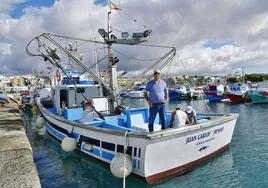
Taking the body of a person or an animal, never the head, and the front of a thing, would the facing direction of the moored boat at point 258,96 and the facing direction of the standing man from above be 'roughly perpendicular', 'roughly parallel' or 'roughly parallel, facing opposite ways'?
roughly perpendicular

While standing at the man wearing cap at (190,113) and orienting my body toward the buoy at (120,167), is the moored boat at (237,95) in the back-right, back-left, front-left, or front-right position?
back-right

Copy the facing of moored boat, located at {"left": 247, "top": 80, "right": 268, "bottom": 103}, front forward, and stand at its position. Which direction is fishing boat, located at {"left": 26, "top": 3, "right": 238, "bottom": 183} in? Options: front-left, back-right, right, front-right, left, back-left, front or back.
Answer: front-left

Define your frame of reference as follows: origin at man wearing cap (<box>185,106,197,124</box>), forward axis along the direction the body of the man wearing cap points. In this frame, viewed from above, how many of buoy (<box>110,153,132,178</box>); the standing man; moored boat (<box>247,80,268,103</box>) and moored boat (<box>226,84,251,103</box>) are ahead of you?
2
